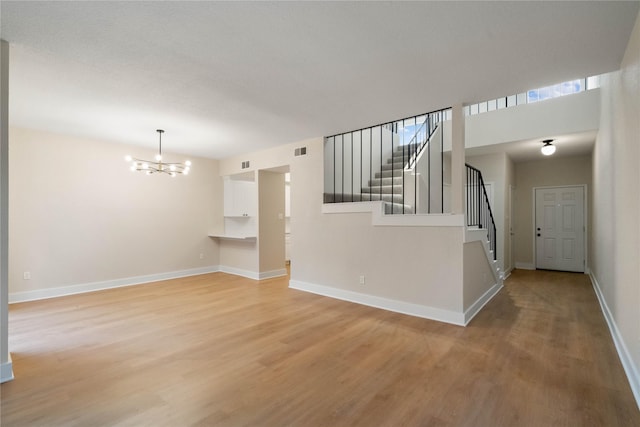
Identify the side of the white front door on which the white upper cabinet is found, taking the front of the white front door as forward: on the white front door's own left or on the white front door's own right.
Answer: on the white front door's own right

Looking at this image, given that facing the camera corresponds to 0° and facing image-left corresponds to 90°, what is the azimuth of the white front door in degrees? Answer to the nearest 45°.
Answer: approximately 0°

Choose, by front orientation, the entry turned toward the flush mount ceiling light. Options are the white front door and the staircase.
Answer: the white front door

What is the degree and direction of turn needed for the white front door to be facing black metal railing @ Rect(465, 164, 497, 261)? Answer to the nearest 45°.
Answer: approximately 45° to its right

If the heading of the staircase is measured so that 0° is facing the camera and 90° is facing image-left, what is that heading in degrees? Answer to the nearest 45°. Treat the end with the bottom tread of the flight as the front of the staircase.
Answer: approximately 45°

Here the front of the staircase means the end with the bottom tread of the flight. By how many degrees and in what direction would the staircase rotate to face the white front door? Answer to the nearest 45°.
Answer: approximately 180°

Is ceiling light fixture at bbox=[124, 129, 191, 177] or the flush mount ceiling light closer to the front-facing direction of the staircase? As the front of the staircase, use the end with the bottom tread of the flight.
the ceiling light fixture

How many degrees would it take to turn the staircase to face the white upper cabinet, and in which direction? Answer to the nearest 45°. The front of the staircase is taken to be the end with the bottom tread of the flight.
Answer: approximately 45° to its right
